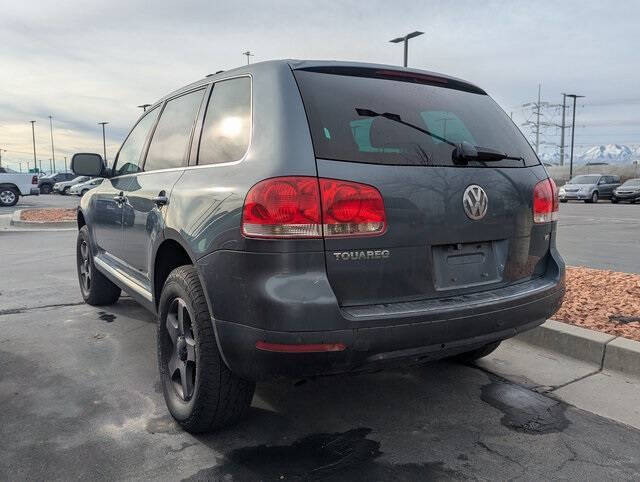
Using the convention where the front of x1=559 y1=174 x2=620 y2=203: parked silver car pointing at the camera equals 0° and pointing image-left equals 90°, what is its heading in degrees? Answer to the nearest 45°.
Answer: approximately 45°

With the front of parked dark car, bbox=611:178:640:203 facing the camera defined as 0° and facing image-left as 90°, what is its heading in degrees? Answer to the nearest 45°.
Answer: approximately 45°

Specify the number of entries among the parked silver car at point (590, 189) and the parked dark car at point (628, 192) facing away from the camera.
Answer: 0

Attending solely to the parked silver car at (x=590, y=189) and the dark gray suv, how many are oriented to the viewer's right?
0

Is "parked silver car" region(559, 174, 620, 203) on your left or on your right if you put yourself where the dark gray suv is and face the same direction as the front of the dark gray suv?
on your right

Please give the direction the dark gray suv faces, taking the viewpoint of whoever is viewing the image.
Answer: facing away from the viewer and to the left of the viewer

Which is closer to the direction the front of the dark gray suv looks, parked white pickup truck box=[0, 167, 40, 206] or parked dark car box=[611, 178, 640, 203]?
the parked white pickup truck

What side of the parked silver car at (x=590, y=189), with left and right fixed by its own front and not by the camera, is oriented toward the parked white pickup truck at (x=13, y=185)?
front

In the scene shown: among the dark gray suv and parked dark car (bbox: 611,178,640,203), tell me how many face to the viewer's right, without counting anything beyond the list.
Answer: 0

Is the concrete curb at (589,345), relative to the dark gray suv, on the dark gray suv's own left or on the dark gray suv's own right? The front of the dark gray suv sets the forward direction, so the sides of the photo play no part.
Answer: on the dark gray suv's own right

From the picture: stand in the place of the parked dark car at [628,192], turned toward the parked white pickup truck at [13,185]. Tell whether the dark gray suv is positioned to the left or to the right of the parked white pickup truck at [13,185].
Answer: left

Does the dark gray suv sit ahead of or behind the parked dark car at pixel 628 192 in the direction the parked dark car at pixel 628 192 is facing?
ahead

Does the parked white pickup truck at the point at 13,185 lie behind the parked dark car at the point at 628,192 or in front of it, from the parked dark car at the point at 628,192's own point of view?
in front
